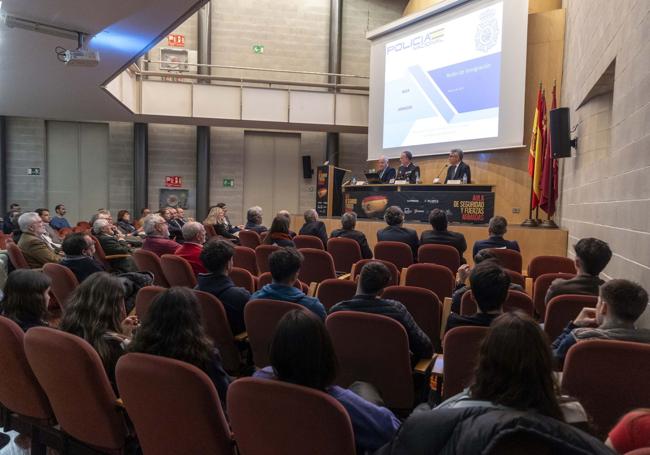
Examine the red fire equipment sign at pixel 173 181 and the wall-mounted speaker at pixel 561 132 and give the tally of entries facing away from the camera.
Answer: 0

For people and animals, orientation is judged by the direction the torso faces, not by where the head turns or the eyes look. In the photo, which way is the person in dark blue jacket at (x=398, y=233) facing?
away from the camera

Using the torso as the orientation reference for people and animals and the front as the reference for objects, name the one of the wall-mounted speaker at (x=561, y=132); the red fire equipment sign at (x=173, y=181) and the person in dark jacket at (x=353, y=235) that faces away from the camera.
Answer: the person in dark jacket

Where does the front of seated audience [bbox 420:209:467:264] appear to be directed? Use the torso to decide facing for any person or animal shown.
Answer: away from the camera

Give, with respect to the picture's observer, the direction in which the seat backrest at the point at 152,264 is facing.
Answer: facing away from the viewer and to the right of the viewer

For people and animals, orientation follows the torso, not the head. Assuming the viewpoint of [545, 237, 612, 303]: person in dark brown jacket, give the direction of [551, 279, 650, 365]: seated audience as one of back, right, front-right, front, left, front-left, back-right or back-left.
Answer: back-left

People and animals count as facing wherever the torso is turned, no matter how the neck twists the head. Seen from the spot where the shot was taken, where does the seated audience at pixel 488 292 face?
facing away from the viewer

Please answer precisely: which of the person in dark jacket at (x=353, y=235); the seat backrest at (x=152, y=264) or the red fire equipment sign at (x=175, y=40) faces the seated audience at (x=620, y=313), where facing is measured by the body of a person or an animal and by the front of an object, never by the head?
the red fire equipment sign

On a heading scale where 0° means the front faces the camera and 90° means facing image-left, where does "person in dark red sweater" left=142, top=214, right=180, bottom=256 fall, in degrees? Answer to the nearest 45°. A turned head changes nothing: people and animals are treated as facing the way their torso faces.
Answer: approximately 225°

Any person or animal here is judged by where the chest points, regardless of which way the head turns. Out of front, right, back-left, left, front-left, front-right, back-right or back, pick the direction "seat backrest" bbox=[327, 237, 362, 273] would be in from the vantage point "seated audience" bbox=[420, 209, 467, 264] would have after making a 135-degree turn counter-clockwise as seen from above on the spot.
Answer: front-right

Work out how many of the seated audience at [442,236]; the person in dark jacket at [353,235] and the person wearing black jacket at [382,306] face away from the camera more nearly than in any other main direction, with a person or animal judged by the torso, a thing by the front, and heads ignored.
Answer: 3

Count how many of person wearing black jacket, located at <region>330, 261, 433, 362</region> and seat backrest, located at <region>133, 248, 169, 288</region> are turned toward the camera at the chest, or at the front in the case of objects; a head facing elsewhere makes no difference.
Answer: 0

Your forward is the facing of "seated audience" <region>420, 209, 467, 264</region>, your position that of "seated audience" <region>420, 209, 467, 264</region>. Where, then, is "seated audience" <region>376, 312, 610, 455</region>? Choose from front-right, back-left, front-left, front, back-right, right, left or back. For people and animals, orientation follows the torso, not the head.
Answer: back

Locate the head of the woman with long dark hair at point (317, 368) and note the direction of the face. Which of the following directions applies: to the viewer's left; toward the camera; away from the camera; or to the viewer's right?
away from the camera

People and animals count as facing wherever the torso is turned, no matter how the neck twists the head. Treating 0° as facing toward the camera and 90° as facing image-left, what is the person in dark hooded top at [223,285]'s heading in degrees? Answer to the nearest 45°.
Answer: approximately 225°

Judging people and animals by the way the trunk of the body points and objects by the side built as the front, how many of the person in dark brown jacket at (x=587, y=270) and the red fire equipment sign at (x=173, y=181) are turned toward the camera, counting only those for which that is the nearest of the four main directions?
1

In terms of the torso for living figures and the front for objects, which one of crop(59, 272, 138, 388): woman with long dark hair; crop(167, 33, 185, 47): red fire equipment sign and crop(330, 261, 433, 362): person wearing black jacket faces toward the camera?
the red fire equipment sign
